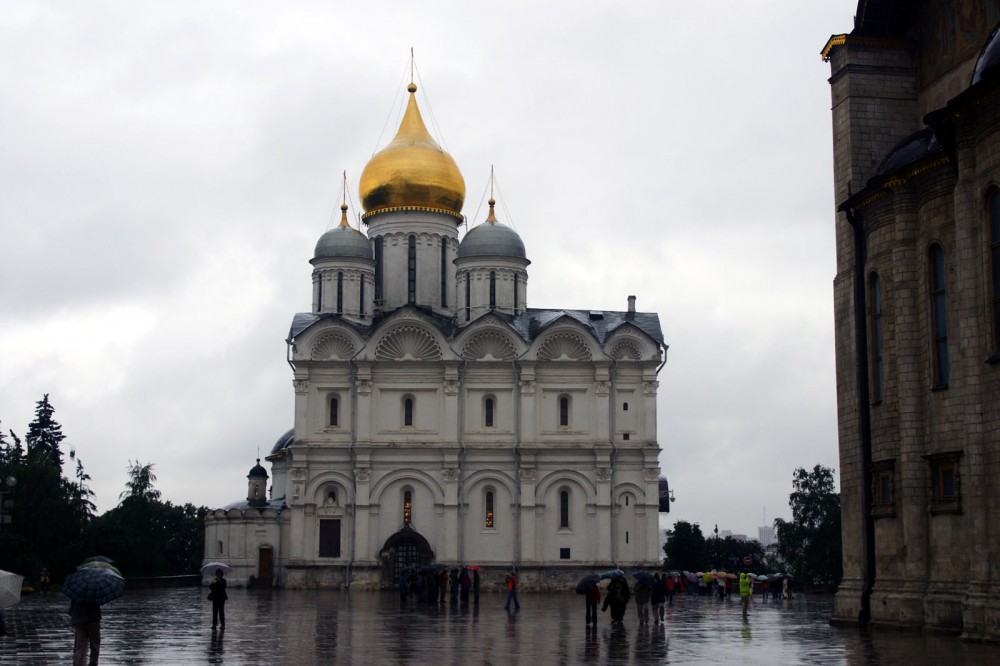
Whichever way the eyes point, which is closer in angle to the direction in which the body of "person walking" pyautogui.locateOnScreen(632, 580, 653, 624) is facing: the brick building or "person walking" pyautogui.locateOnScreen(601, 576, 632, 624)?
the person walking

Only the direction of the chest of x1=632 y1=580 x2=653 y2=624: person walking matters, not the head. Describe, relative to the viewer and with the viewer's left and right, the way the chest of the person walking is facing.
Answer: facing away from the viewer

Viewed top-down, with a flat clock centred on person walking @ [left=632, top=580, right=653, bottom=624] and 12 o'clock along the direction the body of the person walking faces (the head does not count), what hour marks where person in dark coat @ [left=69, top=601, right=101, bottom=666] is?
The person in dark coat is roughly at 7 o'clock from the person walking.

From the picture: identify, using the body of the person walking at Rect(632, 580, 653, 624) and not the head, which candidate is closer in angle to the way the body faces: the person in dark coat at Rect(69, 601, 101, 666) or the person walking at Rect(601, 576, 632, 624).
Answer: the person walking

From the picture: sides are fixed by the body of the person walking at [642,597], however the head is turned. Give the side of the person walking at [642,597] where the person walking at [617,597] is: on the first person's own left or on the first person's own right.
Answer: on the first person's own left

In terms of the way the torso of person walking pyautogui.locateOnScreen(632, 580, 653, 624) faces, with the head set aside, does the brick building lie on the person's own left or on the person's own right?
on the person's own right

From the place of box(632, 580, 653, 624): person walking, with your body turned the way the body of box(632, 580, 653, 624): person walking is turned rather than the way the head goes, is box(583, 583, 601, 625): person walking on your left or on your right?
on your left
